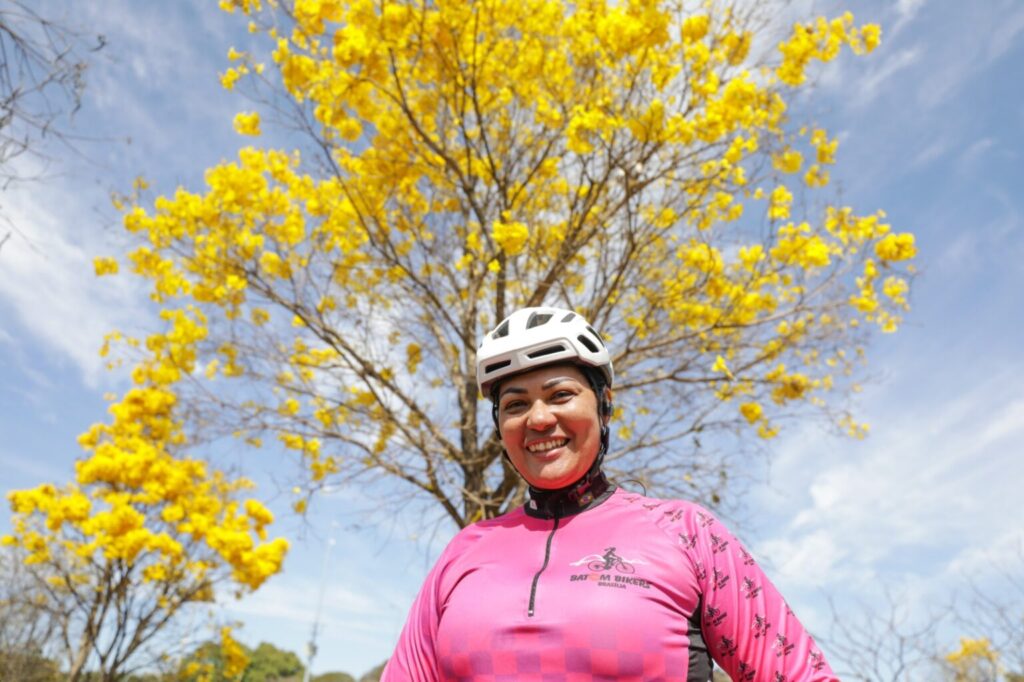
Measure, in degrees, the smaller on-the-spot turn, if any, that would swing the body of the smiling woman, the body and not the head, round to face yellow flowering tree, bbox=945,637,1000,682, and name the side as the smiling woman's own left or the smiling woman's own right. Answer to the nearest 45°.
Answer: approximately 135° to the smiling woman's own left

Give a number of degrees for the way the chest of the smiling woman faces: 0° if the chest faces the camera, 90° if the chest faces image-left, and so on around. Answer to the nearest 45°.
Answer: approximately 0°

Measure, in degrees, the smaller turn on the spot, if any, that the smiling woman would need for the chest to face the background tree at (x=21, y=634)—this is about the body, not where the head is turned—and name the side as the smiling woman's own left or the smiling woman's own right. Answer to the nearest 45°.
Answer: approximately 135° to the smiling woman's own right

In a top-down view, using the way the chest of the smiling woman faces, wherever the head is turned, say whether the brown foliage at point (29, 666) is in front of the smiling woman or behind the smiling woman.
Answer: behind
